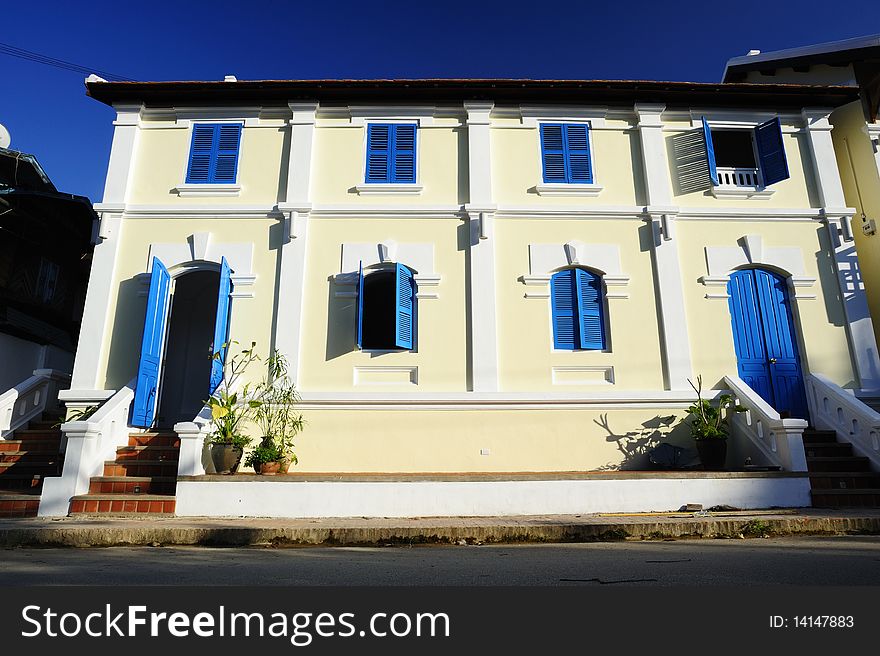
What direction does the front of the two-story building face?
toward the camera
